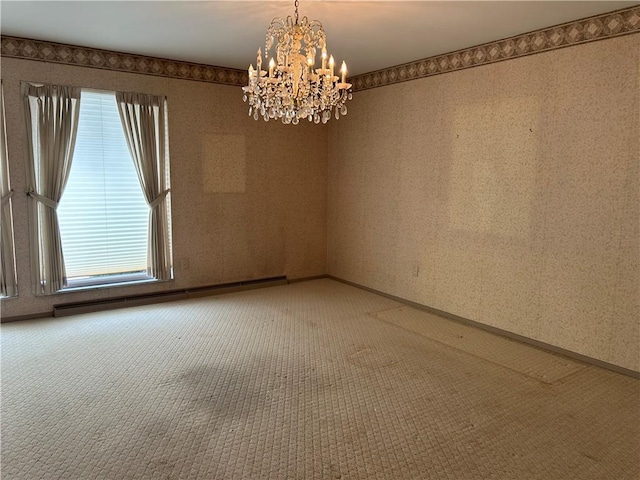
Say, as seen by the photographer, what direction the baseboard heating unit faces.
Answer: facing the viewer and to the right of the viewer

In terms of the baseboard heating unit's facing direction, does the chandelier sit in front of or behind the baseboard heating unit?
in front

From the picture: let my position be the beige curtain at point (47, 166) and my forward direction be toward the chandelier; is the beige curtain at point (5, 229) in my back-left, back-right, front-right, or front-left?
back-right

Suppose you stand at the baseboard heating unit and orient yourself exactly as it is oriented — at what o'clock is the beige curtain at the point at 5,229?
The beige curtain is roughly at 4 o'clock from the baseboard heating unit.

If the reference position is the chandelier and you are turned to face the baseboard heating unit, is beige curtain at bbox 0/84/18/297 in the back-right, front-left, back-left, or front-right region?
front-left
